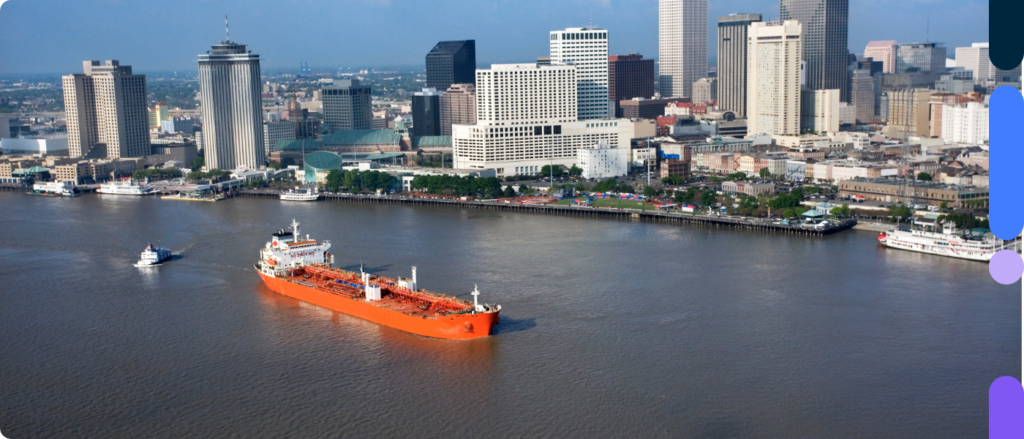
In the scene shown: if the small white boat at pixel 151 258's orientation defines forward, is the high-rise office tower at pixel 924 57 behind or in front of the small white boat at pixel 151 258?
behind

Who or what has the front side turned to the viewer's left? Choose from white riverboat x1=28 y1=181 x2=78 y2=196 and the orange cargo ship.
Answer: the white riverboat

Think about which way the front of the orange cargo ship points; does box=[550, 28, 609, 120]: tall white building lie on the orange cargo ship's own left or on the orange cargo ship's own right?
on the orange cargo ship's own left

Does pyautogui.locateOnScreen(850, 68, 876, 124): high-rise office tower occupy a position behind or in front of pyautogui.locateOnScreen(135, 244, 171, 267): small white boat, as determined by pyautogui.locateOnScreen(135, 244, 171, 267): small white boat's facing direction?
behind

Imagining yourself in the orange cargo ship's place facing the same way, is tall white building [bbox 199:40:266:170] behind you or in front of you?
behind

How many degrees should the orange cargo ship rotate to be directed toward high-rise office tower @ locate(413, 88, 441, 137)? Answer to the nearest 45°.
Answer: approximately 135° to its left

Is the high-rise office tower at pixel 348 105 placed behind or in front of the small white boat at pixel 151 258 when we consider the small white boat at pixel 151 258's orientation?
behind
